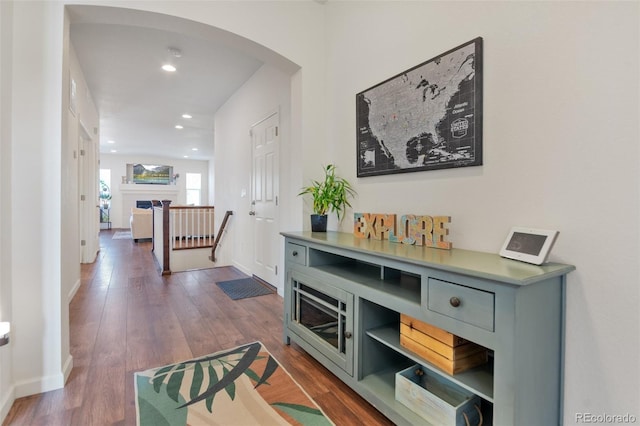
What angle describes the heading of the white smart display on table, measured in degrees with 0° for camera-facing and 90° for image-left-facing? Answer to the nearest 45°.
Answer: approximately 45°

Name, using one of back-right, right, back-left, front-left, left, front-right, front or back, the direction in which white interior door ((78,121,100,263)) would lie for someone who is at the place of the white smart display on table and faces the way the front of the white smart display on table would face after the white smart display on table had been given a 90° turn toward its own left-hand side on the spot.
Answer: back-right

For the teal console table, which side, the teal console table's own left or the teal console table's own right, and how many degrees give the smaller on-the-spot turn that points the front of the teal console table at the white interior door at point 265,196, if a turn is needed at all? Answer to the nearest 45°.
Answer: approximately 90° to the teal console table's own right

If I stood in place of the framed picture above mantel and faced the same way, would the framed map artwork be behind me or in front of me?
in front

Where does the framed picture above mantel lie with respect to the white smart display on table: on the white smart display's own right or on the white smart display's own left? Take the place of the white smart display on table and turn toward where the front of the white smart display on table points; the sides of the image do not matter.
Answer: on the white smart display's own right

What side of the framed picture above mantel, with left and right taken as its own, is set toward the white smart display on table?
front

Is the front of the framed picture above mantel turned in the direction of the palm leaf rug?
yes

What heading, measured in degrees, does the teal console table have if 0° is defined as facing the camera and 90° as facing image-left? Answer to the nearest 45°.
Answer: approximately 45°

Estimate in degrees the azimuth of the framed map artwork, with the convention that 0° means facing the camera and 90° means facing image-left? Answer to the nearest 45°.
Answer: approximately 45°

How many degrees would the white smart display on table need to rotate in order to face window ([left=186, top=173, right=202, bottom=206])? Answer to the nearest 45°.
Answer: approximately 90° to its right

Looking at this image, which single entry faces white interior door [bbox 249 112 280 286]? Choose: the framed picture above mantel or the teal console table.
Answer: the framed picture above mantel

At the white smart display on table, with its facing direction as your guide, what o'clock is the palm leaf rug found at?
The palm leaf rug is roughly at 1 o'clock from the white smart display on table.
